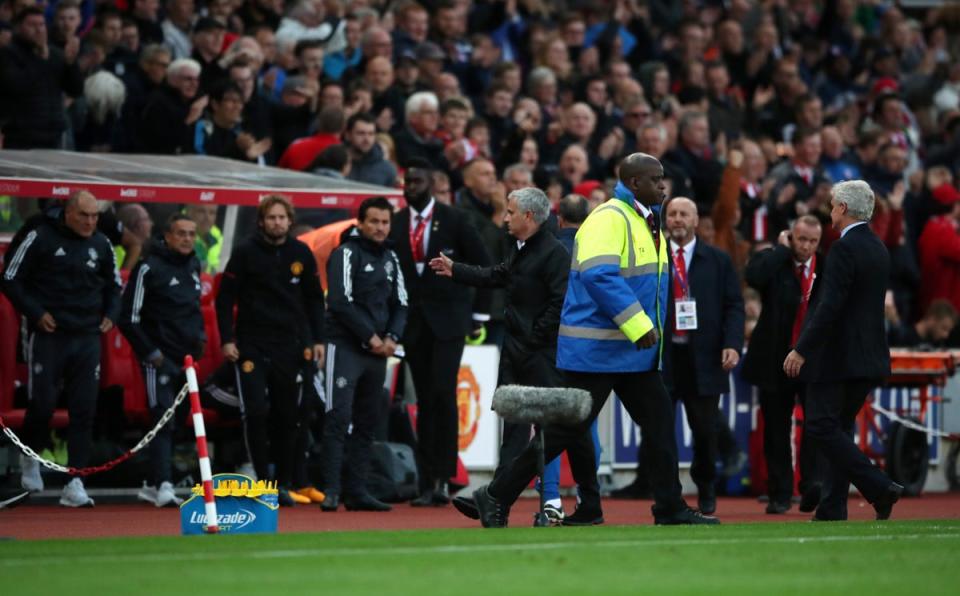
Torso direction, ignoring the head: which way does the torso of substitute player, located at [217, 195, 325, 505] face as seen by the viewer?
toward the camera

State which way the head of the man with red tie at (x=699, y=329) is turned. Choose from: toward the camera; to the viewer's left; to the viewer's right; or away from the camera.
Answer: toward the camera

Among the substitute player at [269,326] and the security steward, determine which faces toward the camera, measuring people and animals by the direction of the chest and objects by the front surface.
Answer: the substitute player

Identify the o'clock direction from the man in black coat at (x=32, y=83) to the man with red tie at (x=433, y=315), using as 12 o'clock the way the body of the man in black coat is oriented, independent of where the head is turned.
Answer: The man with red tie is roughly at 12 o'clock from the man in black coat.

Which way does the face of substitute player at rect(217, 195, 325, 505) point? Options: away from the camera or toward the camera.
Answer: toward the camera

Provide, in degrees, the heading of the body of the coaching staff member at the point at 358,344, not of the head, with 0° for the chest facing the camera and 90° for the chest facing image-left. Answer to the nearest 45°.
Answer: approximately 315°

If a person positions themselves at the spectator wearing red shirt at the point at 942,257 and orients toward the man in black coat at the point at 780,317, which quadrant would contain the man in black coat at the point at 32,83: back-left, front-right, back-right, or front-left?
front-right

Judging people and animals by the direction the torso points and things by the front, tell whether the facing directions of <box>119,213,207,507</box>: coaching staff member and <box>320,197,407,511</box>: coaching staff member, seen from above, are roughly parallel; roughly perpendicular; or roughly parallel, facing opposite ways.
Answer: roughly parallel

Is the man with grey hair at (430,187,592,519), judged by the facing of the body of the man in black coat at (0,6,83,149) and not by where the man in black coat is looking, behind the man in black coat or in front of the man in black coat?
in front

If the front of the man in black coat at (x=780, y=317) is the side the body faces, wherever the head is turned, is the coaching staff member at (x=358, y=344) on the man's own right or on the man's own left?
on the man's own right

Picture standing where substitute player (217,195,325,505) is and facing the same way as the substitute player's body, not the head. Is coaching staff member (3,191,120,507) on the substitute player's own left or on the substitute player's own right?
on the substitute player's own right
